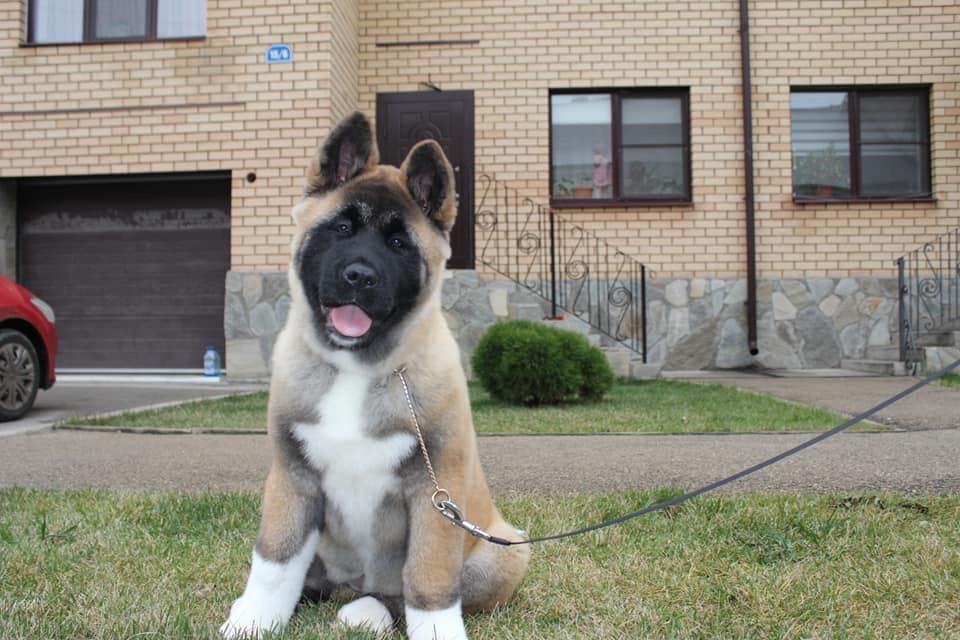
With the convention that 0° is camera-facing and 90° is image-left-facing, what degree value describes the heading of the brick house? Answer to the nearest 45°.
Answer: approximately 0°

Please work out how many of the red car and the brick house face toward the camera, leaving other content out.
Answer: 1

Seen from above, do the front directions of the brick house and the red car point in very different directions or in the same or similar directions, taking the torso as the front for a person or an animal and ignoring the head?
very different directions

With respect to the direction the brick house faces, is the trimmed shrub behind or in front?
in front

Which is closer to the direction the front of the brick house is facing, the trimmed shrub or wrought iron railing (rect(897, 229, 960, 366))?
the trimmed shrub

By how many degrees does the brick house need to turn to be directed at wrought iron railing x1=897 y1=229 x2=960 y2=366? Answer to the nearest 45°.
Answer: approximately 90° to its left

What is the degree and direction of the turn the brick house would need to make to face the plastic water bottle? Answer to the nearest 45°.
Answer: approximately 90° to its right

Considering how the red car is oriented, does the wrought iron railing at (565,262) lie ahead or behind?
ahead

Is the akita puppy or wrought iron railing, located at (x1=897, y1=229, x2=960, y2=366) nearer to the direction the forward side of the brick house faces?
the akita puppy

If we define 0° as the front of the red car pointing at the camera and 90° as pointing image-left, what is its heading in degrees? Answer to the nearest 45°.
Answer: approximately 225°

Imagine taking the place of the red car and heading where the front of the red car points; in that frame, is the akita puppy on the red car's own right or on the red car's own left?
on the red car's own right
